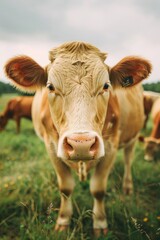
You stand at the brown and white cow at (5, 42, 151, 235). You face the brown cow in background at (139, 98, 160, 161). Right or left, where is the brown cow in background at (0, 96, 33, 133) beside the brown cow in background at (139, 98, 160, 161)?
left

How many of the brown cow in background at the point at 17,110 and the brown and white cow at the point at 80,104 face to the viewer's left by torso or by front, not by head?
1

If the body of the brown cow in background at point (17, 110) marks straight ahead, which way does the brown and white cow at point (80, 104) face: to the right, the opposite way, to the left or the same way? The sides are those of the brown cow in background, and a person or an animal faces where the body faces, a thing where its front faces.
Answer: to the left

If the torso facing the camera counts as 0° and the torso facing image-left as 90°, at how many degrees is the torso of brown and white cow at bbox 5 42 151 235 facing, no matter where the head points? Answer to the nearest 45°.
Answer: approximately 0°

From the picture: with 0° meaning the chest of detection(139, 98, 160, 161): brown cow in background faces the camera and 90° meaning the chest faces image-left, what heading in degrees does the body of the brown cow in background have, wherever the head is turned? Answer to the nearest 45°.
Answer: approximately 45°

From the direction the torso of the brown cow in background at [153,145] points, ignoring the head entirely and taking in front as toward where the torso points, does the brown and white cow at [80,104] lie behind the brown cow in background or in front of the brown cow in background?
in front

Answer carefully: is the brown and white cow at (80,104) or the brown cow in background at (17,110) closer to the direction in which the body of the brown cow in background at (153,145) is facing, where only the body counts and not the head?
the brown and white cow

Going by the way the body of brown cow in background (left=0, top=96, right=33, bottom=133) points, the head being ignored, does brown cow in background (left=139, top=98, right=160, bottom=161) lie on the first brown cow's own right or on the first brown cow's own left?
on the first brown cow's own left

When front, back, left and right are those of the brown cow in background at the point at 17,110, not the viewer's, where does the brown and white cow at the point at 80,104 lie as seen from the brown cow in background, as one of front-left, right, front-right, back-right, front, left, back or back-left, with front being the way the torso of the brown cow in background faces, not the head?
left

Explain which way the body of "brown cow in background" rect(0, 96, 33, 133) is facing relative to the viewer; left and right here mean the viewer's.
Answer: facing to the left of the viewer

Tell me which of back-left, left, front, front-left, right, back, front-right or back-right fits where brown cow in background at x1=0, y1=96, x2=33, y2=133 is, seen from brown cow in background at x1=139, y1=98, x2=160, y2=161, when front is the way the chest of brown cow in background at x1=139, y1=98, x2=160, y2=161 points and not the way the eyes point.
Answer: right
